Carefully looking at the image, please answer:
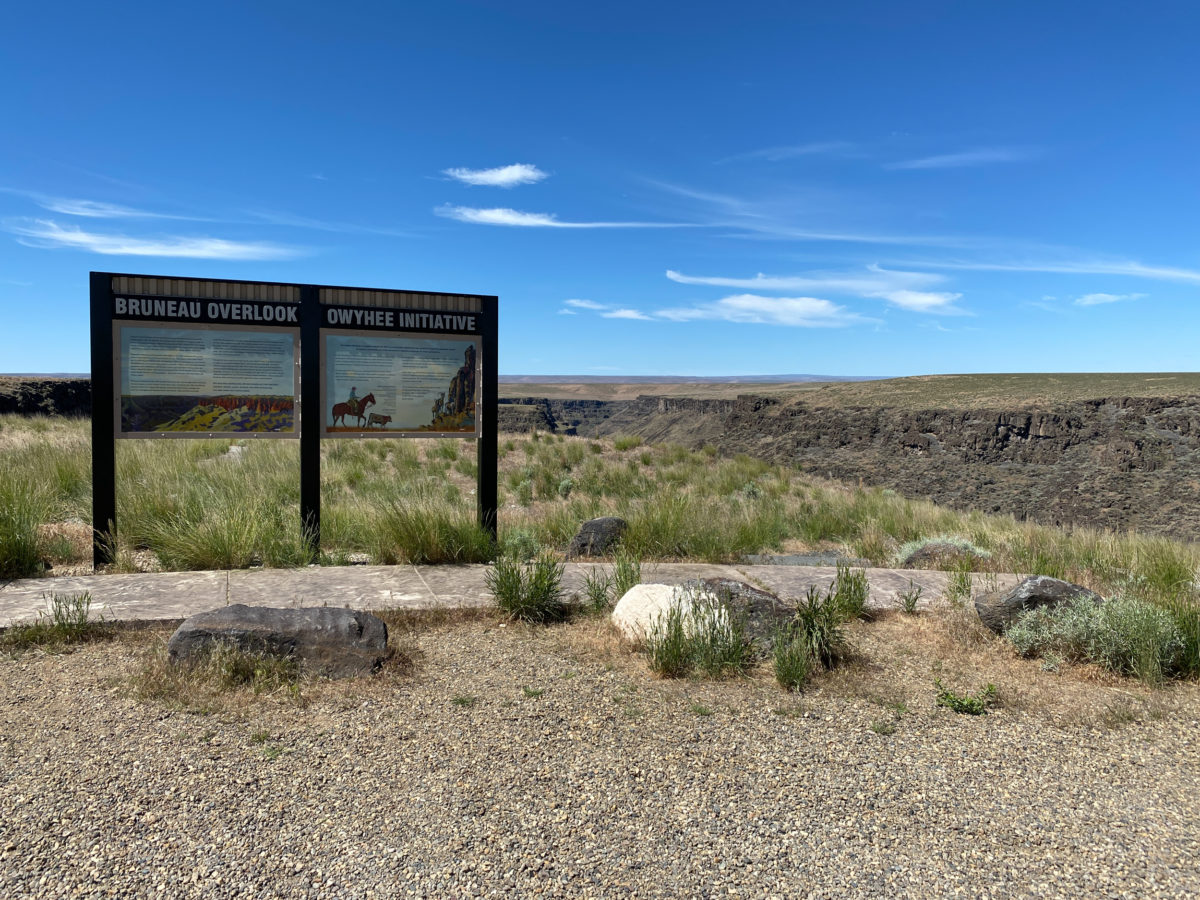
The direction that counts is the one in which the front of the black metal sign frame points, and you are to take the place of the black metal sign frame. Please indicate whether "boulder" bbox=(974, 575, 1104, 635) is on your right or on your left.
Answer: on your left

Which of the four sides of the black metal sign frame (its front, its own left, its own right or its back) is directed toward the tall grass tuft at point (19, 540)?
right

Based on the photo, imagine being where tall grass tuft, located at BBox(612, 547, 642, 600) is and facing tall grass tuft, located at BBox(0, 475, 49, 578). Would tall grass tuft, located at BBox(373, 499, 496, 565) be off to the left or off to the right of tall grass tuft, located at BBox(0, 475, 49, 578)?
right

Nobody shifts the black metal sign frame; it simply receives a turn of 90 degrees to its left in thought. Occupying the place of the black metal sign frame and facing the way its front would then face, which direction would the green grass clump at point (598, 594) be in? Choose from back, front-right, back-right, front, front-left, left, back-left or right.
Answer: front-right

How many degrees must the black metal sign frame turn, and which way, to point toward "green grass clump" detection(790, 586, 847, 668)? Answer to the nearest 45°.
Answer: approximately 45° to its left

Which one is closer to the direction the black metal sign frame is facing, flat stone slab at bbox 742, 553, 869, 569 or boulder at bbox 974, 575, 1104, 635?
the boulder

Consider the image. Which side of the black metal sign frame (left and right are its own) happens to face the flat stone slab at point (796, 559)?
left

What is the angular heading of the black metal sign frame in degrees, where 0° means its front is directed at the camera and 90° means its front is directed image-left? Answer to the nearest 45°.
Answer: approximately 0°

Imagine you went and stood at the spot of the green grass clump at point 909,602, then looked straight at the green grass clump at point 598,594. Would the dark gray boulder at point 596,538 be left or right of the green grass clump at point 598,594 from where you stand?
right

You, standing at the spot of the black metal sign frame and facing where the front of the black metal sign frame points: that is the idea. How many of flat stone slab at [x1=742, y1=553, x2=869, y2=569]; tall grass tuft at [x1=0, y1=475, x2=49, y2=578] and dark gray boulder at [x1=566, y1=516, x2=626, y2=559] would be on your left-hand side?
2

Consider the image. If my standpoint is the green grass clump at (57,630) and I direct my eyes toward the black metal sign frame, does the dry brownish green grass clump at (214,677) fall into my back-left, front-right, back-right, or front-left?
back-right

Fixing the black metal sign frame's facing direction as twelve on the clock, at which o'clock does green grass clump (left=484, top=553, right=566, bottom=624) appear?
The green grass clump is roughly at 11 o'clock from the black metal sign frame.

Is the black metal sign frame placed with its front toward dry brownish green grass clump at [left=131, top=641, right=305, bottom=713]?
yes

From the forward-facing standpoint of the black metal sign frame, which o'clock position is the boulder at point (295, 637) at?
The boulder is roughly at 12 o'clock from the black metal sign frame.
